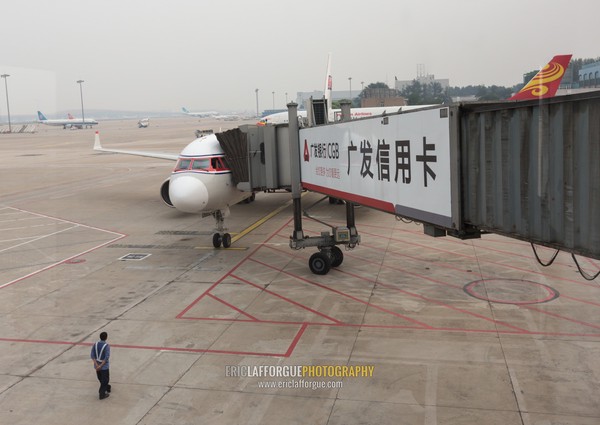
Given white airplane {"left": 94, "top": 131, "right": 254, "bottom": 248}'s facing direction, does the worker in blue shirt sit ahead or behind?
ahead

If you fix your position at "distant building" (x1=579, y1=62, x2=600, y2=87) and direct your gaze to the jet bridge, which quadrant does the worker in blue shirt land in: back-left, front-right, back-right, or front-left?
front-right

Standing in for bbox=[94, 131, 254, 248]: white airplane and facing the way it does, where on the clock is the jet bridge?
The jet bridge is roughly at 10 o'clock from the white airplane.

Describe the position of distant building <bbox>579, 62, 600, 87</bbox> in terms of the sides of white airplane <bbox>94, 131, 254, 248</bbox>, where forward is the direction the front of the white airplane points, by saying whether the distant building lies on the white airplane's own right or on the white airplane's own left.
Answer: on the white airplane's own left

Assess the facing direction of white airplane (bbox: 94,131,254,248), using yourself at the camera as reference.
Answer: facing the viewer and to the left of the viewer
